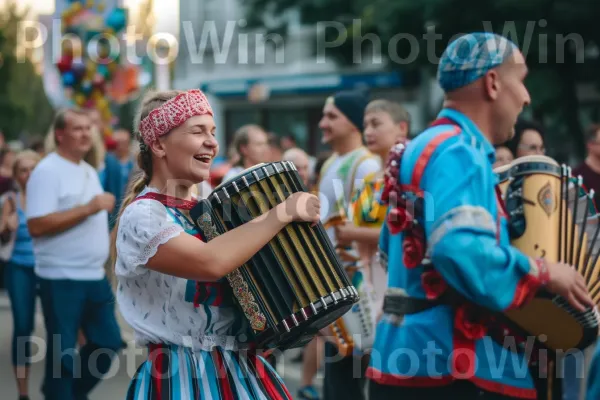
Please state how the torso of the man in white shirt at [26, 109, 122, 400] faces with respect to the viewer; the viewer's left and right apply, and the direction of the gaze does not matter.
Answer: facing the viewer and to the right of the viewer

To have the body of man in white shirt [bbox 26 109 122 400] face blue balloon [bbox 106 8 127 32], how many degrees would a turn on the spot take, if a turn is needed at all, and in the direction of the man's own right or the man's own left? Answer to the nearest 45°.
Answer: approximately 135° to the man's own left

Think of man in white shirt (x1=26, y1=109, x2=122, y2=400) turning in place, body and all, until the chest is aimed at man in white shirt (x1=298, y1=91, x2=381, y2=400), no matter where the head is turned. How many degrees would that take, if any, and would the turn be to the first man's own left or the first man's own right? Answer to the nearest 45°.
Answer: approximately 45° to the first man's own left

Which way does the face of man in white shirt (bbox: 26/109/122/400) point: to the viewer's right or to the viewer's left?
to the viewer's right

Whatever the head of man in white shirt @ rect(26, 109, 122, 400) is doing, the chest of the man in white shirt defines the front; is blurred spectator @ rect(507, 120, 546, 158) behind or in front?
in front

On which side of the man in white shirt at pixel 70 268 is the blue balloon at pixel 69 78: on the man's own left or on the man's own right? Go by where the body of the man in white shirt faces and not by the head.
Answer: on the man's own left

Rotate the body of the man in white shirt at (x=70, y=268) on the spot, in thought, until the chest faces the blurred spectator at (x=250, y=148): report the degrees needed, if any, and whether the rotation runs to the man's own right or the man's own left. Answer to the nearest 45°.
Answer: approximately 90° to the man's own left

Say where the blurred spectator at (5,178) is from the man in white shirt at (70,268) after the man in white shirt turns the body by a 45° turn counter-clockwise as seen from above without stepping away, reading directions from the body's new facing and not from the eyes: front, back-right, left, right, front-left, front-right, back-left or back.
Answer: left

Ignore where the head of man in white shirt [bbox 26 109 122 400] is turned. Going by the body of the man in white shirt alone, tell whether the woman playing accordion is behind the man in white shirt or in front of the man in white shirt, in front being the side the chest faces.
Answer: in front

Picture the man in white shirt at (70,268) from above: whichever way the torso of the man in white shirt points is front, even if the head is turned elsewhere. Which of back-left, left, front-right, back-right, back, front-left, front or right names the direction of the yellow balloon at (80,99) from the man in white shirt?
back-left

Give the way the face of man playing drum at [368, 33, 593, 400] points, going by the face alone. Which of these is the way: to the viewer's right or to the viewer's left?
to the viewer's right
